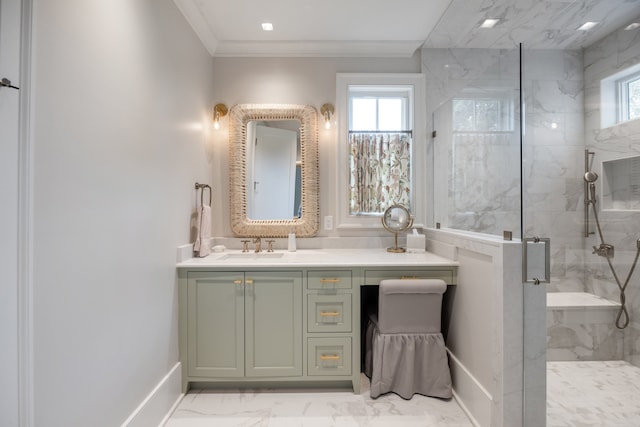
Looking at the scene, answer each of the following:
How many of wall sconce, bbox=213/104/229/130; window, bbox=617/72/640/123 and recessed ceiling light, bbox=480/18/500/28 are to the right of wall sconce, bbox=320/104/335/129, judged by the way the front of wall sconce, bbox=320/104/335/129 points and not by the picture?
1

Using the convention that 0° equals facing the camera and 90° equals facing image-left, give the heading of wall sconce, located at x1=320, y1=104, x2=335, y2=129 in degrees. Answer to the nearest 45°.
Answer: approximately 0°

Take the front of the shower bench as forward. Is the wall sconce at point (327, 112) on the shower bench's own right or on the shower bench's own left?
on the shower bench's own right

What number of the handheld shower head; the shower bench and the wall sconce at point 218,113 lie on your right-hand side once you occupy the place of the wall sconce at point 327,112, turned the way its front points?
1

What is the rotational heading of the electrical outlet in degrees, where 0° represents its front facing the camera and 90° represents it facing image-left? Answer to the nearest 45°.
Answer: approximately 0°

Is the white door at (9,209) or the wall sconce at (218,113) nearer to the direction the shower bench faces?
the white door
